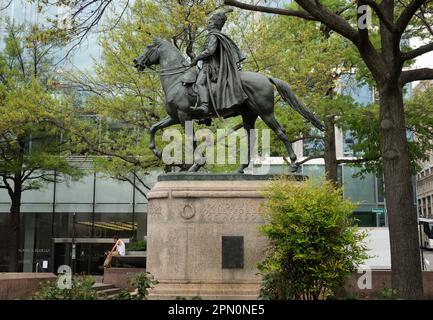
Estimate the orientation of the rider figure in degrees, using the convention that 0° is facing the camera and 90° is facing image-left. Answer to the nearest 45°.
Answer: approximately 90°

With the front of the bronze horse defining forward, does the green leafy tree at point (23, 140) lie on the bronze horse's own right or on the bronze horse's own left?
on the bronze horse's own right

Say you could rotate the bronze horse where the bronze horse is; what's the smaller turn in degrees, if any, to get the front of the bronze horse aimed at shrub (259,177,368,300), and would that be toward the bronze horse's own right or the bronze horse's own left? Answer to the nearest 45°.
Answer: approximately 90° to the bronze horse's own left

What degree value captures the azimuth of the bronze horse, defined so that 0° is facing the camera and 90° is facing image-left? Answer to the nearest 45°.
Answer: approximately 90°

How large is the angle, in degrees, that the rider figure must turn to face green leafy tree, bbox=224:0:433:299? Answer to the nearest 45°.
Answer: approximately 180°

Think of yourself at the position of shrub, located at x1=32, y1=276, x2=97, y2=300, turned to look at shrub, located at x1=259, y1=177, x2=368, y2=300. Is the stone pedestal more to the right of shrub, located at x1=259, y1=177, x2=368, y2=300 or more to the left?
left

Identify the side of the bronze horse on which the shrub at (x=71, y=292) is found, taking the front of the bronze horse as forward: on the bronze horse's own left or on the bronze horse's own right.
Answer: on the bronze horse's own left

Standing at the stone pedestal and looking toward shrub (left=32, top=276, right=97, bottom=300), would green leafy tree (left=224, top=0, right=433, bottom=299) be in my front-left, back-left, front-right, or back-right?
back-left
